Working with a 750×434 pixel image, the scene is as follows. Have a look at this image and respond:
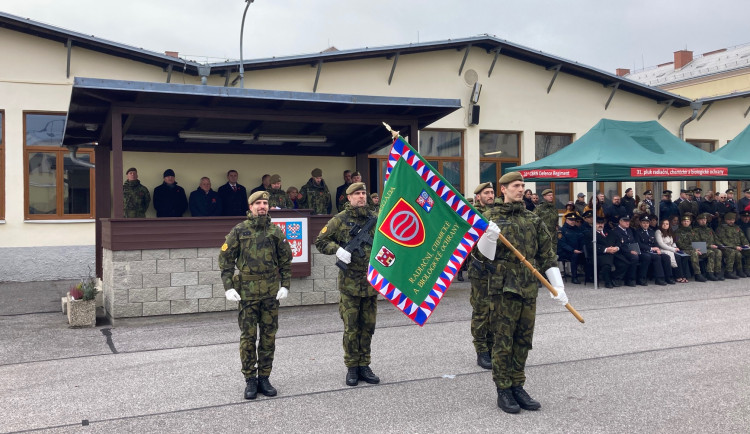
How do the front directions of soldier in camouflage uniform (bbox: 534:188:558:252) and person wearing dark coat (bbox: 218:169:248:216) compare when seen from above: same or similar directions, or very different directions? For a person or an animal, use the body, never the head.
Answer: same or similar directions

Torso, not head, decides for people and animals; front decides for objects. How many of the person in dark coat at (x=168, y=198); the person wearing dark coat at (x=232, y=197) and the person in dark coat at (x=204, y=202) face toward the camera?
3

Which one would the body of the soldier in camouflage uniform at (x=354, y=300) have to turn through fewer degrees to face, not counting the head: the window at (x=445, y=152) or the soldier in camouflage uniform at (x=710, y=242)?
the soldier in camouflage uniform

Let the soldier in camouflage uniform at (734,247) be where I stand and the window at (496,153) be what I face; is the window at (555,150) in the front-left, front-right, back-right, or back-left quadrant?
front-right

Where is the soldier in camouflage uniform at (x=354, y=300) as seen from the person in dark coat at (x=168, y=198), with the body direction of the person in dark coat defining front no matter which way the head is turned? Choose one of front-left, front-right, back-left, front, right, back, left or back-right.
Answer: front

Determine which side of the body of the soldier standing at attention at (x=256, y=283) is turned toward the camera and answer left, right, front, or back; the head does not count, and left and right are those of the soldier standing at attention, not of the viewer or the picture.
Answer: front

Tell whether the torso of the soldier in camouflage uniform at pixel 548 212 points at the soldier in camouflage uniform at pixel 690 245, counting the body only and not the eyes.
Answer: no

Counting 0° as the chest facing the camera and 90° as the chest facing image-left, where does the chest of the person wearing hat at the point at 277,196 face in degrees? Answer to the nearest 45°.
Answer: approximately 315°

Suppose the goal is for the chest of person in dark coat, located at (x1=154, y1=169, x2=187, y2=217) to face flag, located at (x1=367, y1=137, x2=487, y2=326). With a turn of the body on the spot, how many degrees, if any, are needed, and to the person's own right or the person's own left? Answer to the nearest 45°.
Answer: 0° — they already face it

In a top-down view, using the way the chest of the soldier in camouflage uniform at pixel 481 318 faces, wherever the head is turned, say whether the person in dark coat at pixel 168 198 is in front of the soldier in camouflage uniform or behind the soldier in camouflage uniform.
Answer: behind

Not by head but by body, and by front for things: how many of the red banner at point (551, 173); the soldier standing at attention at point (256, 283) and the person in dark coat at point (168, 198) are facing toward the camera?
3

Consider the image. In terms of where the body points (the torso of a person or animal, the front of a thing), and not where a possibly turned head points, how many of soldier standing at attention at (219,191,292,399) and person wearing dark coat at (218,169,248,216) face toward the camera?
2

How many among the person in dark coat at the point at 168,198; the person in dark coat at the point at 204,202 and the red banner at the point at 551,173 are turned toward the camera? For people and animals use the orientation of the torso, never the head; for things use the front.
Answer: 3

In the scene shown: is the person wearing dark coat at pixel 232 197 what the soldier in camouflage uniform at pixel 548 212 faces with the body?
no

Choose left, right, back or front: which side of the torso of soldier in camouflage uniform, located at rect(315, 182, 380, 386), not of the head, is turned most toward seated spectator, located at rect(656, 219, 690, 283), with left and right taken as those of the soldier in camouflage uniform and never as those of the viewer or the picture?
left

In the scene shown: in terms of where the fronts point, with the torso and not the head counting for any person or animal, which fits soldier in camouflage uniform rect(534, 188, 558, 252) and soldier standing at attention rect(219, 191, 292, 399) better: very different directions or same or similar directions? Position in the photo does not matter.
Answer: same or similar directions

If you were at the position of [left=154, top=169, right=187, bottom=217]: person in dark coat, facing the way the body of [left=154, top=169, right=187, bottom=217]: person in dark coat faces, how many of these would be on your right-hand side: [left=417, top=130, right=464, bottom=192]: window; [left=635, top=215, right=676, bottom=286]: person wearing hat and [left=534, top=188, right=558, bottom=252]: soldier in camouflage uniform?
0

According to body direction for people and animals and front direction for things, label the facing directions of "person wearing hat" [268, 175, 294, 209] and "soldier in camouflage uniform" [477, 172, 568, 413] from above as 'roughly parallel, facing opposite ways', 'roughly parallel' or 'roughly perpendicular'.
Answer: roughly parallel

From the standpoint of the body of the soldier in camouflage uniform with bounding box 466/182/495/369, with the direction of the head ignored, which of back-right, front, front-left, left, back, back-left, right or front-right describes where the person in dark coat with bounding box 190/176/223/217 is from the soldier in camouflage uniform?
back
